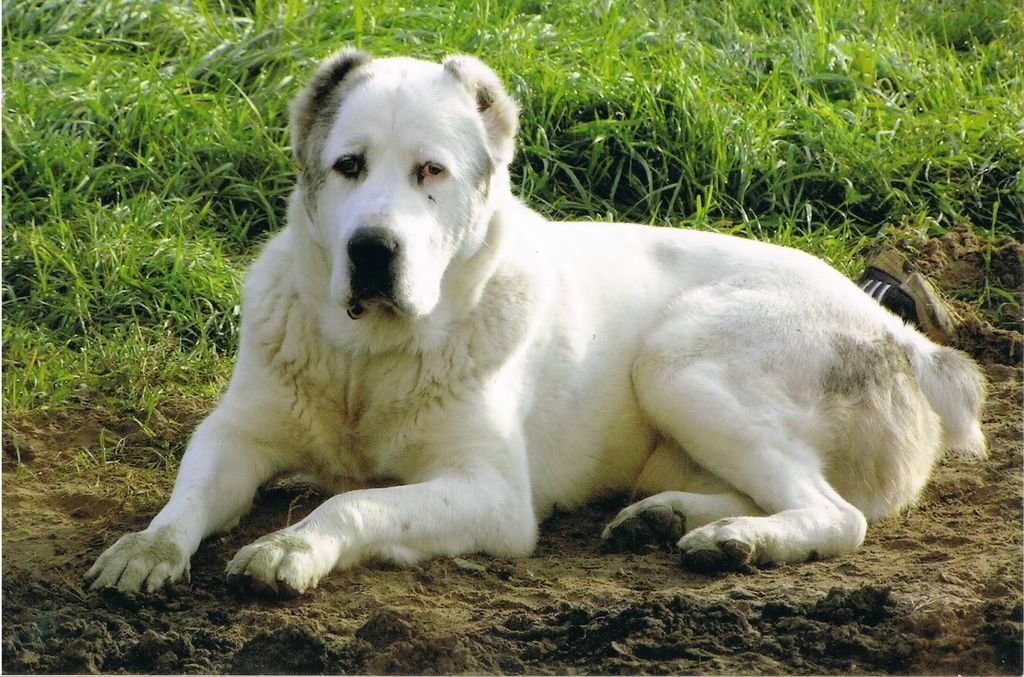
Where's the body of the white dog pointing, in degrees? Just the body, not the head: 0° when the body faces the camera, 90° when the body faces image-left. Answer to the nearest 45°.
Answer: approximately 45°

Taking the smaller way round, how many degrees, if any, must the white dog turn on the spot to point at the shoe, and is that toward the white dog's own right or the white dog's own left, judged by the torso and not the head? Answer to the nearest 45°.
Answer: approximately 180°
